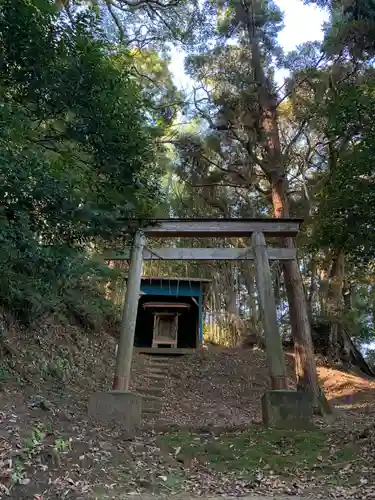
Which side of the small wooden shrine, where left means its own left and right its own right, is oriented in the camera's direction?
front

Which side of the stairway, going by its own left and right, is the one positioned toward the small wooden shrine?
back

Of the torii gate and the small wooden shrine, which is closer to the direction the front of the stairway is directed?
the torii gate

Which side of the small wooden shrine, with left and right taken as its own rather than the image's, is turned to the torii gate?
front

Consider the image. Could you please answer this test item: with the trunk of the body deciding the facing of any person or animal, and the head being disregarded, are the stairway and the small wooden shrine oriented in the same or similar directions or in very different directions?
same or similar directions

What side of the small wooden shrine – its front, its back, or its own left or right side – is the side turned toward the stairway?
front

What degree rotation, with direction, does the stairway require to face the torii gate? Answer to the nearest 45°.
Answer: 0° — it already faces it

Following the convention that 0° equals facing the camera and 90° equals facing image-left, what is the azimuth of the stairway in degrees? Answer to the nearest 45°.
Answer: approximately 0°
